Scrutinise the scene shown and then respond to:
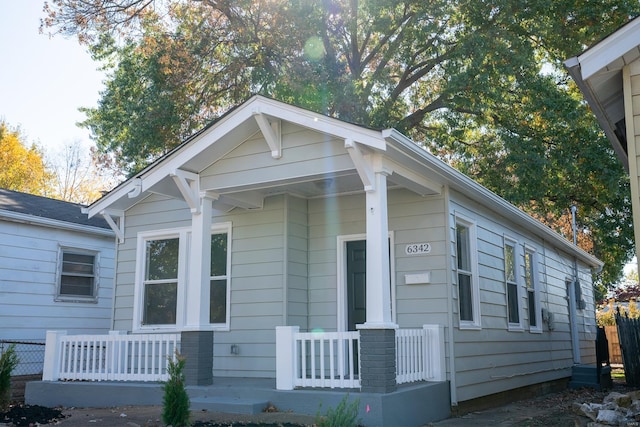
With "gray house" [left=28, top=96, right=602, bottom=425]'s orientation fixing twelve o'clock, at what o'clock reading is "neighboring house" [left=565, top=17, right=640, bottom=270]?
The neighboring house is roughly at 9 o'clock from the gray house.

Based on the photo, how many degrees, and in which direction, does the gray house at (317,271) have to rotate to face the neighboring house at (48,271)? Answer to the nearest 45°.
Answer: approximately 90° to its right

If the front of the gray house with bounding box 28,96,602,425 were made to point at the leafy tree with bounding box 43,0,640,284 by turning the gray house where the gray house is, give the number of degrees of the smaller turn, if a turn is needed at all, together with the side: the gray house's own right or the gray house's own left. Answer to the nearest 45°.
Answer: approximately 135° to the gray house's own right

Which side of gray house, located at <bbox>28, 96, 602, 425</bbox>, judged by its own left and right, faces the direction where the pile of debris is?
left

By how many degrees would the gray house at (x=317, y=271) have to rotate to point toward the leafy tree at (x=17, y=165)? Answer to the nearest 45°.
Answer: approximately 90° to its right

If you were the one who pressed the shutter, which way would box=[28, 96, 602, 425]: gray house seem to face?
facing the viewer and to the left of the viewer

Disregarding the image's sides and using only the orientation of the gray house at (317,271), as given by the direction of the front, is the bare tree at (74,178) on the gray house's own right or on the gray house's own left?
on the gray house's own right

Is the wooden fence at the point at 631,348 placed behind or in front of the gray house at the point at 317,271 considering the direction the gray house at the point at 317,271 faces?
behind

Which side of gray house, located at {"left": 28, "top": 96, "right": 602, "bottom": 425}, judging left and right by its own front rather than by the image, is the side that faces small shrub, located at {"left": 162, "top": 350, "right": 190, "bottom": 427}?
front
